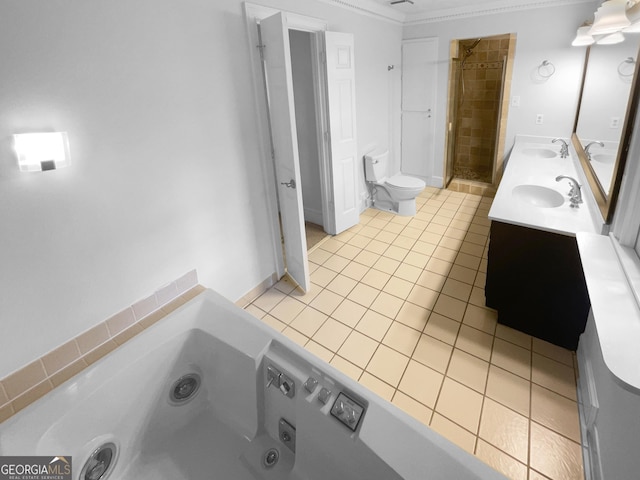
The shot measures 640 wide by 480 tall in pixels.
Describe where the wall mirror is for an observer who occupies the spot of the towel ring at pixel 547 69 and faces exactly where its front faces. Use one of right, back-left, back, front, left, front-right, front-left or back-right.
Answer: front

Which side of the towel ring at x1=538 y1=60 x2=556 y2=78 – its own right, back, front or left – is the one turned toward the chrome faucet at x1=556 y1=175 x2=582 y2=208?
front

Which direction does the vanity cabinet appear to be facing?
to the viewer's left

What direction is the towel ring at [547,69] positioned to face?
toward the camera

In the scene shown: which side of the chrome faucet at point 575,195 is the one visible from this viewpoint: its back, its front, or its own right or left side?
left

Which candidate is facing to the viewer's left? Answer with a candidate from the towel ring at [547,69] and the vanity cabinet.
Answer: the vanity cabinet

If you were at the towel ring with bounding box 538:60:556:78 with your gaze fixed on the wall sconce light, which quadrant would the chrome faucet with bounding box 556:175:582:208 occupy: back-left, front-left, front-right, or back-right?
front-left

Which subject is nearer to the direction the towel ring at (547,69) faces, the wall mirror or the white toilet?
the wall mirror

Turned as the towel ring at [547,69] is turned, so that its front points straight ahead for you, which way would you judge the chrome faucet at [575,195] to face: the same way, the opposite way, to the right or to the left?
to the right

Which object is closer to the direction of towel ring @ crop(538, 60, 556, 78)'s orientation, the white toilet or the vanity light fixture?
the vanity light fixture

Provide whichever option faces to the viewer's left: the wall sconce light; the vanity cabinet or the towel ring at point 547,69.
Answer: the vanity cabinet
